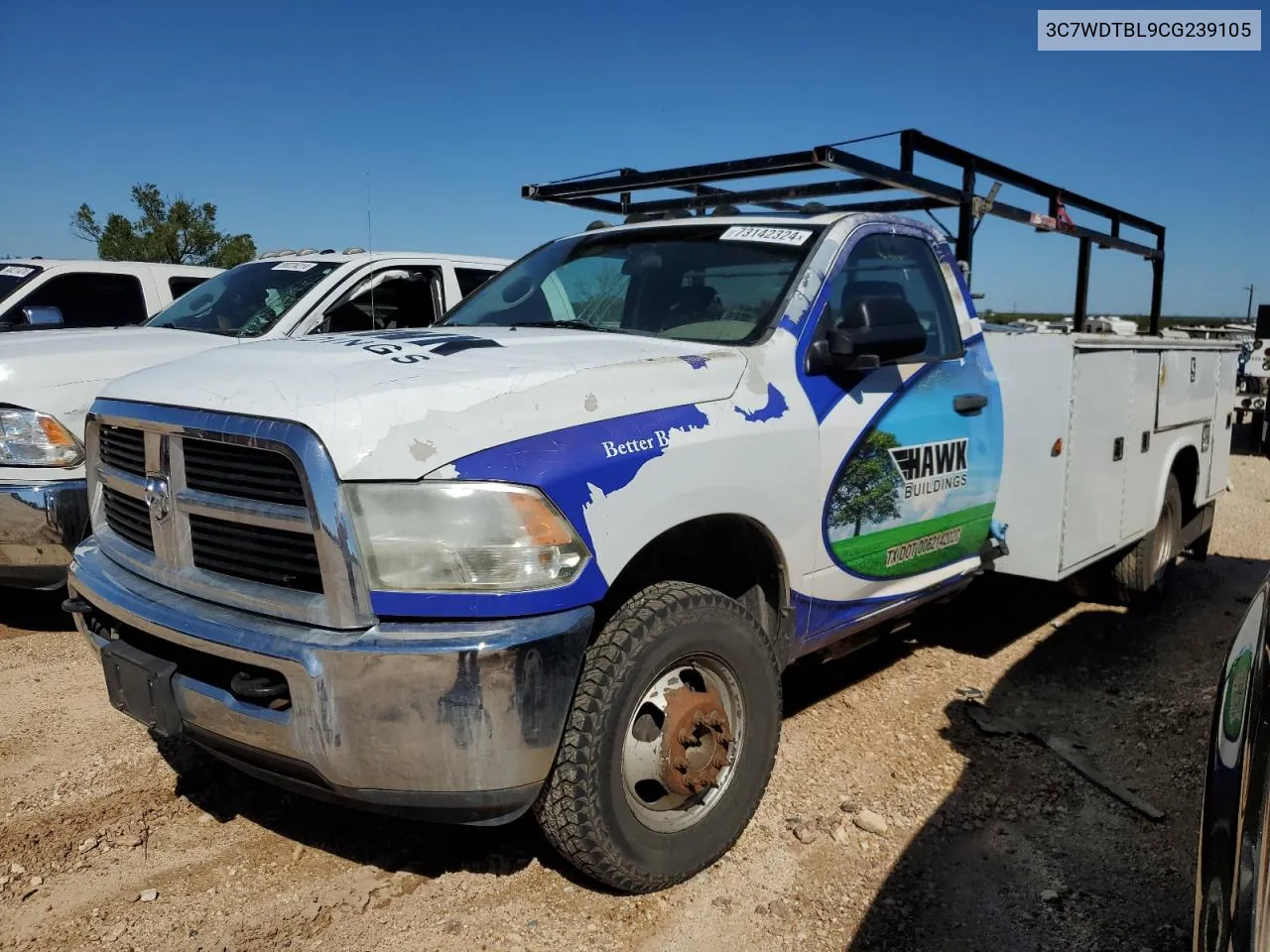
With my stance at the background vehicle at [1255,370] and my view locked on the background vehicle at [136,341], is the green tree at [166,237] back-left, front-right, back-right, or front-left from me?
front-right

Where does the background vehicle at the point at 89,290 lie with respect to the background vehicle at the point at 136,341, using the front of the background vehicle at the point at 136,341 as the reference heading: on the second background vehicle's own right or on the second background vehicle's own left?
on the second background vehicle's own right

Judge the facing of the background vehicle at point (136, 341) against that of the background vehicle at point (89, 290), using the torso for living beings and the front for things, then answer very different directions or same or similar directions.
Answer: same or similar directions

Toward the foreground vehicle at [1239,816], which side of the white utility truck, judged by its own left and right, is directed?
left

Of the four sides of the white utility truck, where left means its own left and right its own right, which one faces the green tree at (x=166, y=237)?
right

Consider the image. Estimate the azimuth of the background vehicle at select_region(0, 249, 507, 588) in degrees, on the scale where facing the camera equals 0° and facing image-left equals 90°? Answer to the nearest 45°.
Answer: approximately 45°

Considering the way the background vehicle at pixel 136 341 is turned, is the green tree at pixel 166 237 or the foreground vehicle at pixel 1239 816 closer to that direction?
the foreground vehicle

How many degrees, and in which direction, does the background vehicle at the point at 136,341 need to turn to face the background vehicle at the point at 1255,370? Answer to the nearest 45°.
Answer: approximately 135° to its left

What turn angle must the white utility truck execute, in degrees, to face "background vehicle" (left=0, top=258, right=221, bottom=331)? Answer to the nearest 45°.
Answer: approximately 90° to its right

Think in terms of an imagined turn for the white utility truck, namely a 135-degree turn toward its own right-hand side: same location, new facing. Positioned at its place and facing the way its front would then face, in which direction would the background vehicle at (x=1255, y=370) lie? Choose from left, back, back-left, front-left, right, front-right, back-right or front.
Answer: front-right

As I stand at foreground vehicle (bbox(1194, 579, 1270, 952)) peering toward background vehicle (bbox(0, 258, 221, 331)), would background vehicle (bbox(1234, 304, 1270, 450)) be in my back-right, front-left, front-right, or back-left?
front-right

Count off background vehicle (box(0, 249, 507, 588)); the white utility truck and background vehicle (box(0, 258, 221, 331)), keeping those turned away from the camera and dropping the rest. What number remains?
0

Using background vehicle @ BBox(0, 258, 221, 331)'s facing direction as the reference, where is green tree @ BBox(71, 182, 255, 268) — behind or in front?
behind

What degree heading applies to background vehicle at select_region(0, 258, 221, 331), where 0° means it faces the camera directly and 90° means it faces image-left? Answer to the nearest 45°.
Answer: approximately 45°

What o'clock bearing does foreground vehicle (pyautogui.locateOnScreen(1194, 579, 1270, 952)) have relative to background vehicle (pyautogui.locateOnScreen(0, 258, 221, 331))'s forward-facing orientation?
foreground vehicle (pyautogui.locateOnScreen(1194, 579, 1270, 952)) is roughly at 10 o'clock from background vehicle (pyautogui.locateOnScreen(0, 258, 221, 331)).

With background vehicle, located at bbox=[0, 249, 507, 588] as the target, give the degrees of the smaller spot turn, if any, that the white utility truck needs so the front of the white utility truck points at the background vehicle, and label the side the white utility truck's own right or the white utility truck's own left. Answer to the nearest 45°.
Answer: approximately 90° to the white utility truck's own right

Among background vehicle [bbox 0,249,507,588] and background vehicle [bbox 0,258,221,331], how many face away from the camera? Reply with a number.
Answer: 0

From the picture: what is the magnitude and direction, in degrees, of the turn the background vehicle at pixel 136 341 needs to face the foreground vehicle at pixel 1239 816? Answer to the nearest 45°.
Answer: approximately 45° to its left
